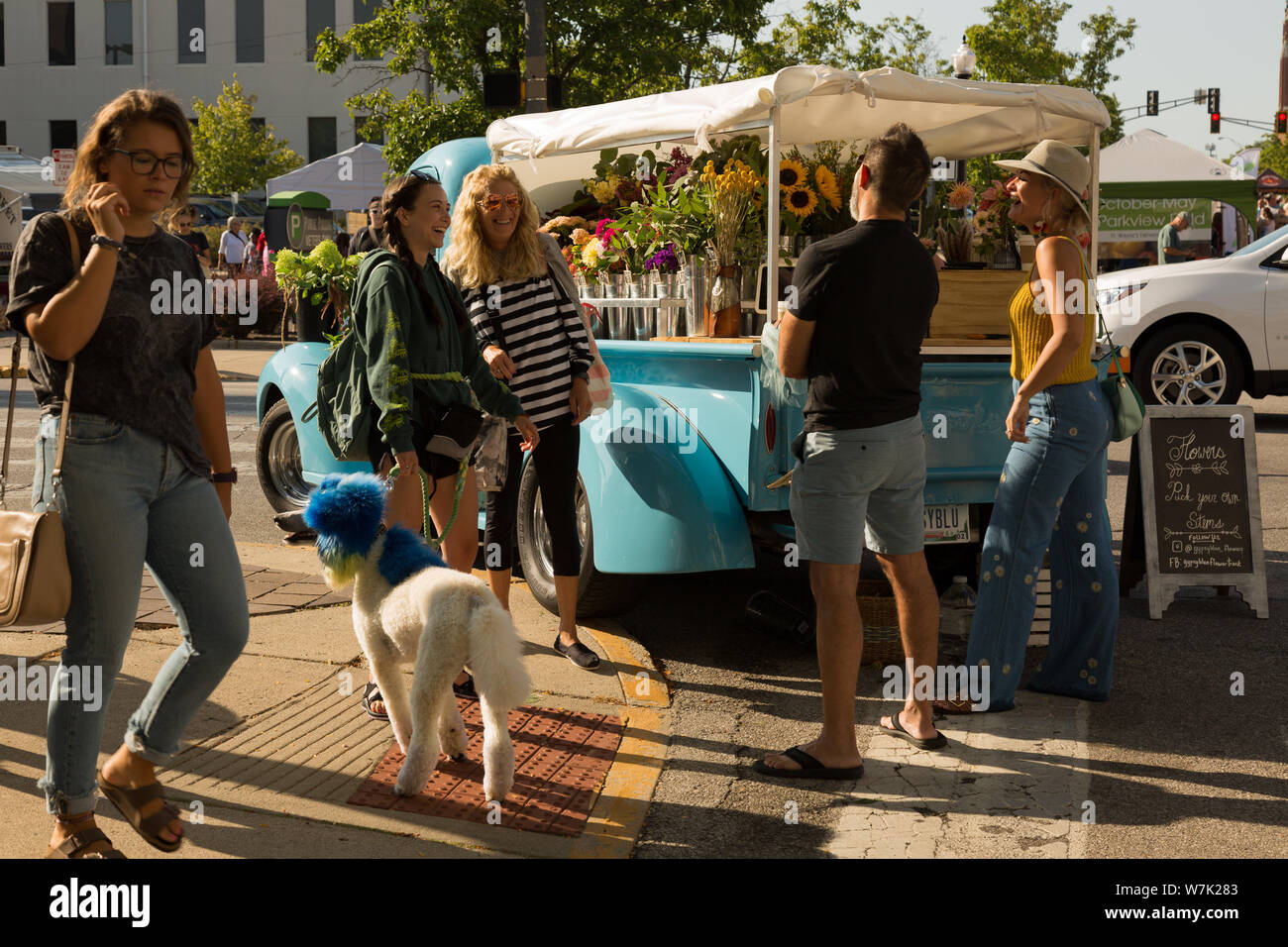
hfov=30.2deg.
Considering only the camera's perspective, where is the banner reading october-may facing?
facing the viewer

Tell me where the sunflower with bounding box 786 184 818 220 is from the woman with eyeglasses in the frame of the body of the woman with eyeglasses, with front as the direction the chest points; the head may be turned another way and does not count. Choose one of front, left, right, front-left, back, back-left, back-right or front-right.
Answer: left

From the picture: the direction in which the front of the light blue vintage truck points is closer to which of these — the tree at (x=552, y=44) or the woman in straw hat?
the tree

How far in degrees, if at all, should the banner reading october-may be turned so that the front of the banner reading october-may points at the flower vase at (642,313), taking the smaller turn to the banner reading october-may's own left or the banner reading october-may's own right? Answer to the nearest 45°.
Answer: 0° — it already faces it

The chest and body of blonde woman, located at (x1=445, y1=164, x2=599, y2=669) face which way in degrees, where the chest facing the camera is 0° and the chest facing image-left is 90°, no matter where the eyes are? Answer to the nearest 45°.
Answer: approximately 315°

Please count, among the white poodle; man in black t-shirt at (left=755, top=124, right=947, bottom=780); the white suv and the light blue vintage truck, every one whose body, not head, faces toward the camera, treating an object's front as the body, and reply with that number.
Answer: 0

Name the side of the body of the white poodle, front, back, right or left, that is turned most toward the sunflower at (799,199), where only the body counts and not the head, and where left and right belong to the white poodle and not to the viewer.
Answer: right

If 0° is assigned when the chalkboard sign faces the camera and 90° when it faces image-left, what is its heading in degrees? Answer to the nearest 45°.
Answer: approximately 0°

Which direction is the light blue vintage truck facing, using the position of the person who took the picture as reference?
facing away from the viewer and to the left of the viewer

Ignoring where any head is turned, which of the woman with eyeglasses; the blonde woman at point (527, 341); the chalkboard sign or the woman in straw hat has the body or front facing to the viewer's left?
the woman in straw hat

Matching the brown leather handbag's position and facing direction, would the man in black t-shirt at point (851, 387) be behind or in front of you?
behind

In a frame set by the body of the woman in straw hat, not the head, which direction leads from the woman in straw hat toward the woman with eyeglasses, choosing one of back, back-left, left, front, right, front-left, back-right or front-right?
front-left

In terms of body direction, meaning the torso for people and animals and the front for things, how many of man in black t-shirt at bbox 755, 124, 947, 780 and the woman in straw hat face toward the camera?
0

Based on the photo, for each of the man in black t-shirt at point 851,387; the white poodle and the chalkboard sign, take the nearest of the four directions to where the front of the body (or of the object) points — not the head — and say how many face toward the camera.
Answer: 1

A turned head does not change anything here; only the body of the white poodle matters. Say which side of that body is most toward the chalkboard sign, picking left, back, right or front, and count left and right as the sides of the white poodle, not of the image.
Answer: right

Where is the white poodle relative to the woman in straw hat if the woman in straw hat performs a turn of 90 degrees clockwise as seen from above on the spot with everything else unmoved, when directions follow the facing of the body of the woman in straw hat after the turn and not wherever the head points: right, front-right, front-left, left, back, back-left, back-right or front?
back-left

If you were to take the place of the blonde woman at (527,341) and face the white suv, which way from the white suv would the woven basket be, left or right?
right

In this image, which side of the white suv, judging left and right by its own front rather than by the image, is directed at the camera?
left
